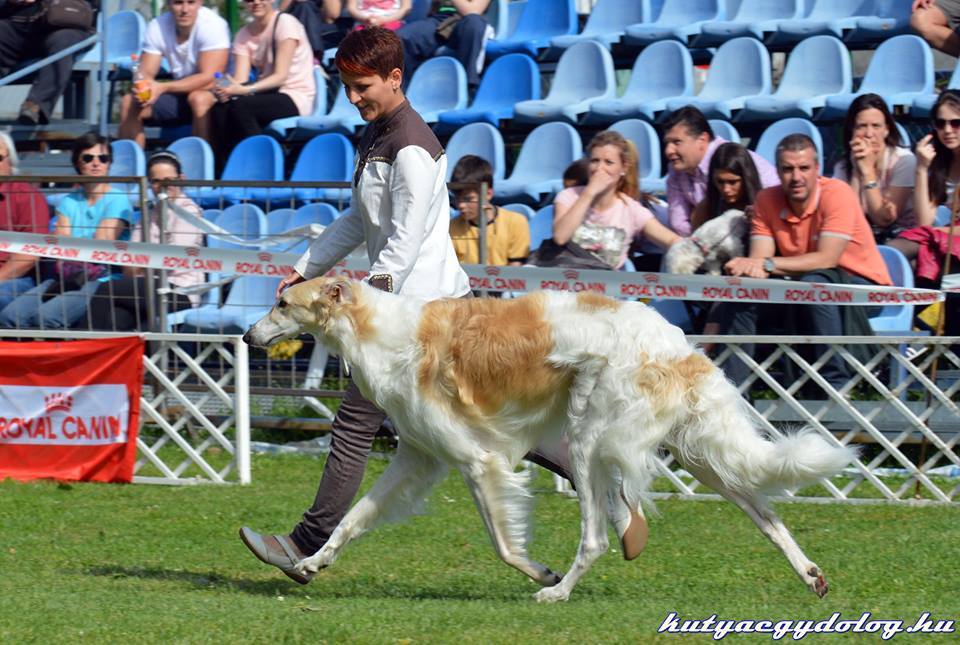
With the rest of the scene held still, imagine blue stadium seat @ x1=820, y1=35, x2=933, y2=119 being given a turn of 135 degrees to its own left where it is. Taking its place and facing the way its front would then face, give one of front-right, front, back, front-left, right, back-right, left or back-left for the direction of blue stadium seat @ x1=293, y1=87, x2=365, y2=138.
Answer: back

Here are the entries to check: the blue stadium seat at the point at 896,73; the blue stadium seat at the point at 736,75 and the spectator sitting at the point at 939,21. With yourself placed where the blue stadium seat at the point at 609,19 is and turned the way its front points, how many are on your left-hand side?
3

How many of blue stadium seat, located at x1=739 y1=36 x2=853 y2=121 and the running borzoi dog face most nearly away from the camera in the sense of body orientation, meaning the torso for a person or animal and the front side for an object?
0

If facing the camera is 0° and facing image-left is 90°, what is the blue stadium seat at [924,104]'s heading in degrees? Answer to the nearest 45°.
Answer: approximately 45°

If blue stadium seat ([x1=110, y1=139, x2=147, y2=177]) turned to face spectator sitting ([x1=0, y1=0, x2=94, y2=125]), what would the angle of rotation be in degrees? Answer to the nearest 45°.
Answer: approximately 135° to its right

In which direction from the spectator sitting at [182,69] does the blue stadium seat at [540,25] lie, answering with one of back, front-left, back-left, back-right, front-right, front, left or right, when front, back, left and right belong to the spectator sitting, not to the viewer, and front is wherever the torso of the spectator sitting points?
back-left

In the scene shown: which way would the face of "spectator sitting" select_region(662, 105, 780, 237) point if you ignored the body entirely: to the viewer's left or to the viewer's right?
to the viewer's left

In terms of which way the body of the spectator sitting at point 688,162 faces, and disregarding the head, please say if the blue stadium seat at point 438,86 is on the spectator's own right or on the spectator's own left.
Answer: on the spectator's own right

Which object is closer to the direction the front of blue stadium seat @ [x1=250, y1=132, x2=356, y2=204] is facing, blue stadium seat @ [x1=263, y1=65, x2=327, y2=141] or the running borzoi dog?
the running borzoi dog

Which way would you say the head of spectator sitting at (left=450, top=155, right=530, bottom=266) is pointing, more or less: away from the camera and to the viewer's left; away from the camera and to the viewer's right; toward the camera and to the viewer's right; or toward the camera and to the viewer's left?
toward the camera and to the viewer's left

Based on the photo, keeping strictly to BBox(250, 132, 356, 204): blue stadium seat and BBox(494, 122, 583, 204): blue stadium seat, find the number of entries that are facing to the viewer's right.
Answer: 0

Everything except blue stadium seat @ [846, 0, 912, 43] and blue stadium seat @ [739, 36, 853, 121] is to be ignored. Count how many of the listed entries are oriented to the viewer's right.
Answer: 0

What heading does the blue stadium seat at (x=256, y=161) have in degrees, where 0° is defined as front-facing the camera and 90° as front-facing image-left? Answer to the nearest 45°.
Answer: approximately 45°

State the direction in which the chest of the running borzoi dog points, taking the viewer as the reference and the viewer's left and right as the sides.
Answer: facing to the left of the viewer
